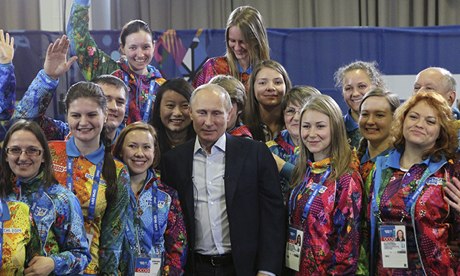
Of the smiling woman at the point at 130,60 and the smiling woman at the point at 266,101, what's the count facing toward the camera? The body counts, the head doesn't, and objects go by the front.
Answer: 2

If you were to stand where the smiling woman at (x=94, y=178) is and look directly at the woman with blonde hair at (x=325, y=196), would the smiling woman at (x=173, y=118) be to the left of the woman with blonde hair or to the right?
left

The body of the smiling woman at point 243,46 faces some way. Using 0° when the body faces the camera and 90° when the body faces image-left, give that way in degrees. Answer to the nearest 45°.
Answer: approximately 45°

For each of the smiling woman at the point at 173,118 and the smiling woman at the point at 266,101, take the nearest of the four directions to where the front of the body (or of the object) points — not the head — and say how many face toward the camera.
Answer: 2
